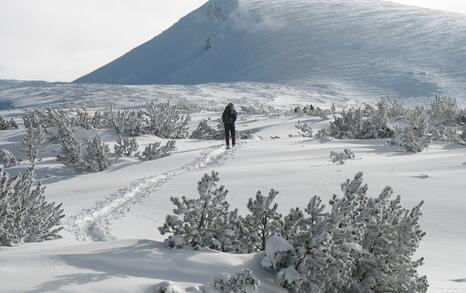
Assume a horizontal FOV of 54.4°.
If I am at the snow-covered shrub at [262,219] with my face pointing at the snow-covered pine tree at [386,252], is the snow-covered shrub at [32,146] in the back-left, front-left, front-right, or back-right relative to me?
back-left

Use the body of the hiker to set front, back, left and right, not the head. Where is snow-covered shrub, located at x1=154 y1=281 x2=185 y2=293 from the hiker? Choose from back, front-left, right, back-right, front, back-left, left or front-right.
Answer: back

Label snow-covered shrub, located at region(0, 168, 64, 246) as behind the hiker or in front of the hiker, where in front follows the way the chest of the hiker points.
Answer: behind

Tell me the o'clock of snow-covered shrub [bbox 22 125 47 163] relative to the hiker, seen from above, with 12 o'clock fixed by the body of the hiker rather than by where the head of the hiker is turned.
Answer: The snow-covered shrub is roughly at 8 o'clock from the hiker.

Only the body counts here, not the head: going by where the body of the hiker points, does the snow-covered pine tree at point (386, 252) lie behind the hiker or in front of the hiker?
behind

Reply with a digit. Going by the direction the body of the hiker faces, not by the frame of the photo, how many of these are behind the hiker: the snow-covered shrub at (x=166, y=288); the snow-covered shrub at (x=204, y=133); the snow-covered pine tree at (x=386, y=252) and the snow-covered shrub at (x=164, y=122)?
2

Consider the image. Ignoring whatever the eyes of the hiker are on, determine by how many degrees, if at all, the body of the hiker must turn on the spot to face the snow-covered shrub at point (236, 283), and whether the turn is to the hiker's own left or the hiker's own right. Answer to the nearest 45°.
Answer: approximately 180°

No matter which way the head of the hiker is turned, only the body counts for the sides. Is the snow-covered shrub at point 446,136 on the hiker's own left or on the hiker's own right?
on the hiker's own right

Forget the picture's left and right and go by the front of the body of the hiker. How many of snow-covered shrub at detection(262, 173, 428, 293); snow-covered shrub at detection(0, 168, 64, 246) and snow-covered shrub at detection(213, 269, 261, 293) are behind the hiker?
3

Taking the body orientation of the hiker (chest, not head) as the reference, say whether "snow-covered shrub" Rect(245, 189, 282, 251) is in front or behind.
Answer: behind

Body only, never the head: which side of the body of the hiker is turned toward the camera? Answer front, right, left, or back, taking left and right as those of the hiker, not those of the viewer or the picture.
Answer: back

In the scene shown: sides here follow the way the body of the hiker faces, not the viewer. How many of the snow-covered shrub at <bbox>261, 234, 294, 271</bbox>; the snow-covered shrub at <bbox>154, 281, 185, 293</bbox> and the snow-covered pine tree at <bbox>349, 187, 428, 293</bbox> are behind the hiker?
3

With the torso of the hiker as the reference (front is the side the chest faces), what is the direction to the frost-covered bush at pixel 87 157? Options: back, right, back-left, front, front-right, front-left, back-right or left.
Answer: back-left

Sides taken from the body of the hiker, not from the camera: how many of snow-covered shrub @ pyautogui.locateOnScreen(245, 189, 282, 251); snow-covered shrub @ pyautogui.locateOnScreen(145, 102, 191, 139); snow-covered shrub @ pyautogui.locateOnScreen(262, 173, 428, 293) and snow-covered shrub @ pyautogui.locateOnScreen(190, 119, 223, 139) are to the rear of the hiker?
2

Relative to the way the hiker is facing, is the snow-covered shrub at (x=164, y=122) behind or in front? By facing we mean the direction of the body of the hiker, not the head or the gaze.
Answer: in front

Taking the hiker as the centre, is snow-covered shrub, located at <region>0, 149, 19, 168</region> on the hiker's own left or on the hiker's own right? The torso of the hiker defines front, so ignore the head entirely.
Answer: on the hiker's own left
